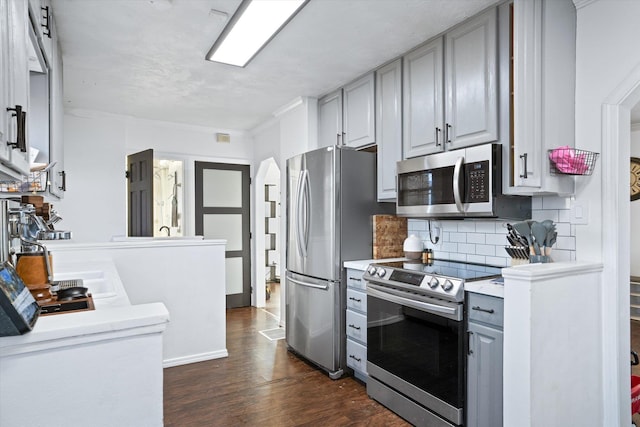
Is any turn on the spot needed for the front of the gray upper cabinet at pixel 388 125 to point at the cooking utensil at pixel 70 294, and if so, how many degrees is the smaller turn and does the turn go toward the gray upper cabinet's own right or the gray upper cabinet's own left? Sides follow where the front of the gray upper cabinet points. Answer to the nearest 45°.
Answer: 0° — it already faces it

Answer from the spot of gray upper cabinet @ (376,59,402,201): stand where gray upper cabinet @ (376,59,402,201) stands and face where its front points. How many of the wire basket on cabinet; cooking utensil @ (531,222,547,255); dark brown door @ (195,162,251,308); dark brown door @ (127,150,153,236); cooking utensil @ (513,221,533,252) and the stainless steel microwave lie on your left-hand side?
4

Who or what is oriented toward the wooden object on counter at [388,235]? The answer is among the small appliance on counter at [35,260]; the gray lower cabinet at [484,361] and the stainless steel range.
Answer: the small appliance on counter

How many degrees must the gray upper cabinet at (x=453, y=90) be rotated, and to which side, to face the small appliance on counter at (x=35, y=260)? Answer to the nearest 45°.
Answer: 0° — it already faces it

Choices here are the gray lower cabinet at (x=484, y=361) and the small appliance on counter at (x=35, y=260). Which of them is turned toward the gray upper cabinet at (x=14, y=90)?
the gray lower cabinet

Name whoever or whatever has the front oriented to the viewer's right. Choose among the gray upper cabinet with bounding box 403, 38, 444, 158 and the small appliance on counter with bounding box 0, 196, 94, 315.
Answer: the small appliance on counter

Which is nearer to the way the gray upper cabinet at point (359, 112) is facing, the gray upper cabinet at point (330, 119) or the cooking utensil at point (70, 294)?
the cooking utensil
